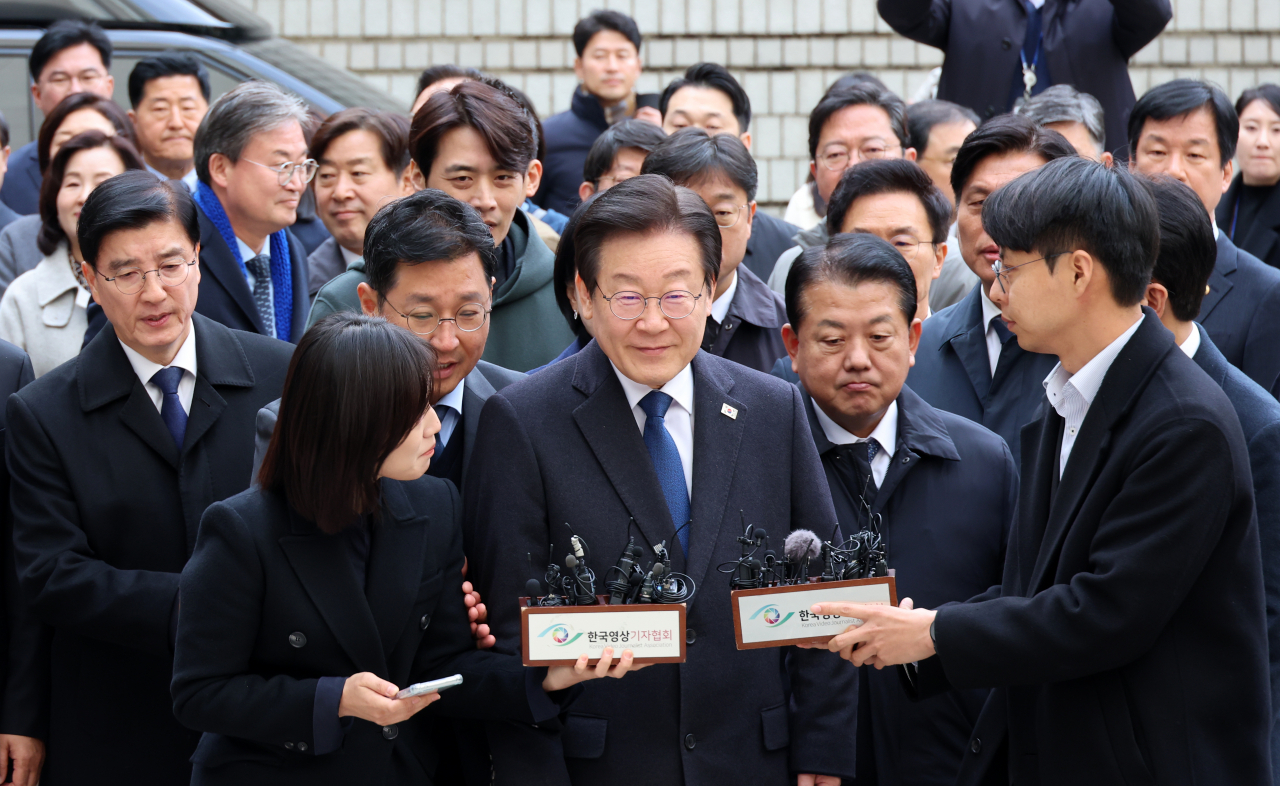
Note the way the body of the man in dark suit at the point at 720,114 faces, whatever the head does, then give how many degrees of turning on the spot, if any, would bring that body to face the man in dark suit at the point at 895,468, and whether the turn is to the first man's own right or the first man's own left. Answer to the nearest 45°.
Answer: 0° — they already face them

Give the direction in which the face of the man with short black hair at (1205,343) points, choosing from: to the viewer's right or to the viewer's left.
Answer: to the viewer's left

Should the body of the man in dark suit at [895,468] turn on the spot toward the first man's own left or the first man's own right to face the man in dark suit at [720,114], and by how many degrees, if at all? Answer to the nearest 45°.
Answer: approximately 135° to the first man's own right

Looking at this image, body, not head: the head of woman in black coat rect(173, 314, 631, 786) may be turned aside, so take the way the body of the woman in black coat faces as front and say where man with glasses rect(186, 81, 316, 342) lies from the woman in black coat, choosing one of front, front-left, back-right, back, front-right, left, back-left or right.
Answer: back-left

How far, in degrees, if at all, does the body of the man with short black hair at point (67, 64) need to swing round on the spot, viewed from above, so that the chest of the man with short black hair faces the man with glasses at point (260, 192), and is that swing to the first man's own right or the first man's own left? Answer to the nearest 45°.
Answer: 0° — they already face them

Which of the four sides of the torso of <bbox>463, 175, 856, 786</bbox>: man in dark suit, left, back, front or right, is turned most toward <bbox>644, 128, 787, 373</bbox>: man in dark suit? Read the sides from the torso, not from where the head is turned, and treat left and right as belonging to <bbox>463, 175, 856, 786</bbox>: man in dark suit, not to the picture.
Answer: back

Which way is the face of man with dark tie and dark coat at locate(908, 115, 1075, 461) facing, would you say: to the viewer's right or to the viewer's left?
to the viewer's left

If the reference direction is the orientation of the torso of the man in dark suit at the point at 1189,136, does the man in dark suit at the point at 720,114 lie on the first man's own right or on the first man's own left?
on the first man's own right

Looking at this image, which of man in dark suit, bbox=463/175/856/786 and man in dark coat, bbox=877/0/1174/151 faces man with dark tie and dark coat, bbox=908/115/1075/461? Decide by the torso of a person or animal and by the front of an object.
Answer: man in dark coat, bbox=877/0/1174/151

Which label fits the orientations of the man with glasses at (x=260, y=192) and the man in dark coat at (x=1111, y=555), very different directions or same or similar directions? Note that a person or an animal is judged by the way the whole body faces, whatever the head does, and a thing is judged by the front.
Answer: very different directions

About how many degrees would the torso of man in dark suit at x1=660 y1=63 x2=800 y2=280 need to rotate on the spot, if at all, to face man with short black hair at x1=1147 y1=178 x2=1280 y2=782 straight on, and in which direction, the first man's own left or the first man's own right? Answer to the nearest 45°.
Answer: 0° — they already face them
